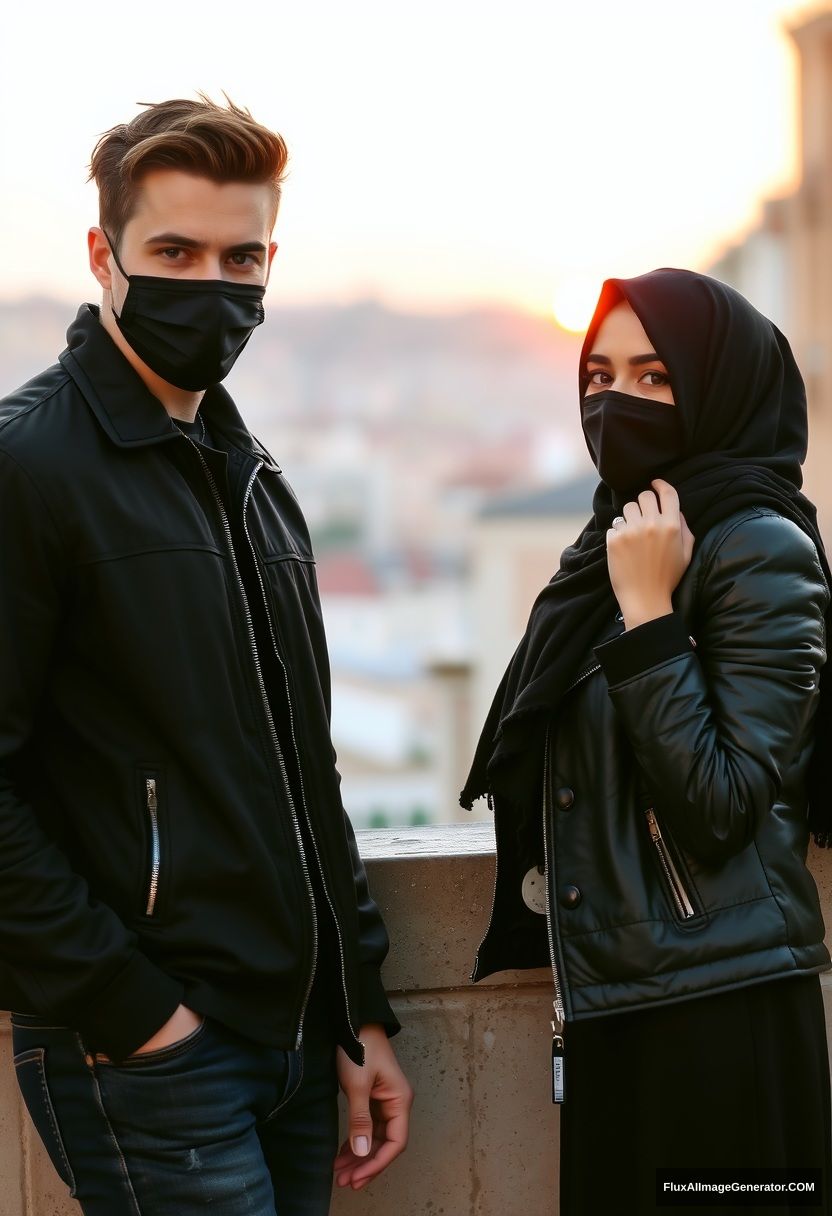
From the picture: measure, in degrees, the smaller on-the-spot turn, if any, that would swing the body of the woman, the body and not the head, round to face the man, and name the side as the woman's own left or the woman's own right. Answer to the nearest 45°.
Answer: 0° — they already face them

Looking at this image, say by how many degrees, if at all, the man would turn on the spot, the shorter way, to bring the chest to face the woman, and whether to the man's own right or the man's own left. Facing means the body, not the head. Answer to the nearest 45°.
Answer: approximately 45° to the man's own left

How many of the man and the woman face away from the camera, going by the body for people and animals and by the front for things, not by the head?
0

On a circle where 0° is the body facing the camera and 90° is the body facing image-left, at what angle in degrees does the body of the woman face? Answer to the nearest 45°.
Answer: approximately 45°
